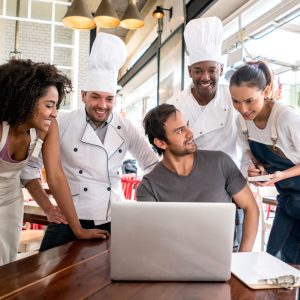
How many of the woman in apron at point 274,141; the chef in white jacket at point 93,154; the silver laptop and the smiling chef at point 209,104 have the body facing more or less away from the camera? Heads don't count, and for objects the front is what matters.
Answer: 1

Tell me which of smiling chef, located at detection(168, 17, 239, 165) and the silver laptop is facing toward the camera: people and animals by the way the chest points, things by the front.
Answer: the smiling chef

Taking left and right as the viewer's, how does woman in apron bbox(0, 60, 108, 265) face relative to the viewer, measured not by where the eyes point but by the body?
facing the viewer and to the right of the viewer

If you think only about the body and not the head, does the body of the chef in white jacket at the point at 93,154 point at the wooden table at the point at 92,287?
yes

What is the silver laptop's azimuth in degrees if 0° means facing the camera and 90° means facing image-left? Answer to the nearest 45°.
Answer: approximately 180°

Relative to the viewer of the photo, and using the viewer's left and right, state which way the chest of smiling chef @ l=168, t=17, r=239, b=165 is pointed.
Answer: facing the viewer

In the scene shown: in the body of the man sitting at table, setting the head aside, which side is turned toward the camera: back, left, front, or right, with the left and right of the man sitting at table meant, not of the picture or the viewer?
front

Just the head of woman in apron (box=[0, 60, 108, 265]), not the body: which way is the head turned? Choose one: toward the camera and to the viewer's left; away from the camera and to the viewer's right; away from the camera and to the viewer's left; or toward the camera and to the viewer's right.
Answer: toward the camera and to the viewer's right

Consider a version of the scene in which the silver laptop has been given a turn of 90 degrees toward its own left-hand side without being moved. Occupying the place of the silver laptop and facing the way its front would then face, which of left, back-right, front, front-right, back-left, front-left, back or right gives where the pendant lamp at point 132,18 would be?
right

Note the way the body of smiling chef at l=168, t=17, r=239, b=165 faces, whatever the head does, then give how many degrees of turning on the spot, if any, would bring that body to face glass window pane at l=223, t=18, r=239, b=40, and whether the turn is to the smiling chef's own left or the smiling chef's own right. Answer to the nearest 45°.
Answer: approximately 180°

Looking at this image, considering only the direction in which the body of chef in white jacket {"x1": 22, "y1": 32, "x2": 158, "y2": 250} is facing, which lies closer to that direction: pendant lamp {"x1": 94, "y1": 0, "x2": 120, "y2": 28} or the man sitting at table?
the man sitting at table

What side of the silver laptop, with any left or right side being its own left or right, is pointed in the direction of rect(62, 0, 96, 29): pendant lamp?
front

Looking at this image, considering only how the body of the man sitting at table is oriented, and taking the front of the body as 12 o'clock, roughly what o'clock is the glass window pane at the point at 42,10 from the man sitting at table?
The glass window pane is roughly at 5 o'clock from the man sitting at table.

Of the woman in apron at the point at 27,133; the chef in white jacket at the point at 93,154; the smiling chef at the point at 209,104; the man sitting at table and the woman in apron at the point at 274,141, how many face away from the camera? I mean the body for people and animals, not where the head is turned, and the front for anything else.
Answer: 0

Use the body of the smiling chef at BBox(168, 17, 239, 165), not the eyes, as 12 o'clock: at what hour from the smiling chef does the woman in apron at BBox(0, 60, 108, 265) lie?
The woman in apron is roughly at 2 o'clock from the smiling chef.
